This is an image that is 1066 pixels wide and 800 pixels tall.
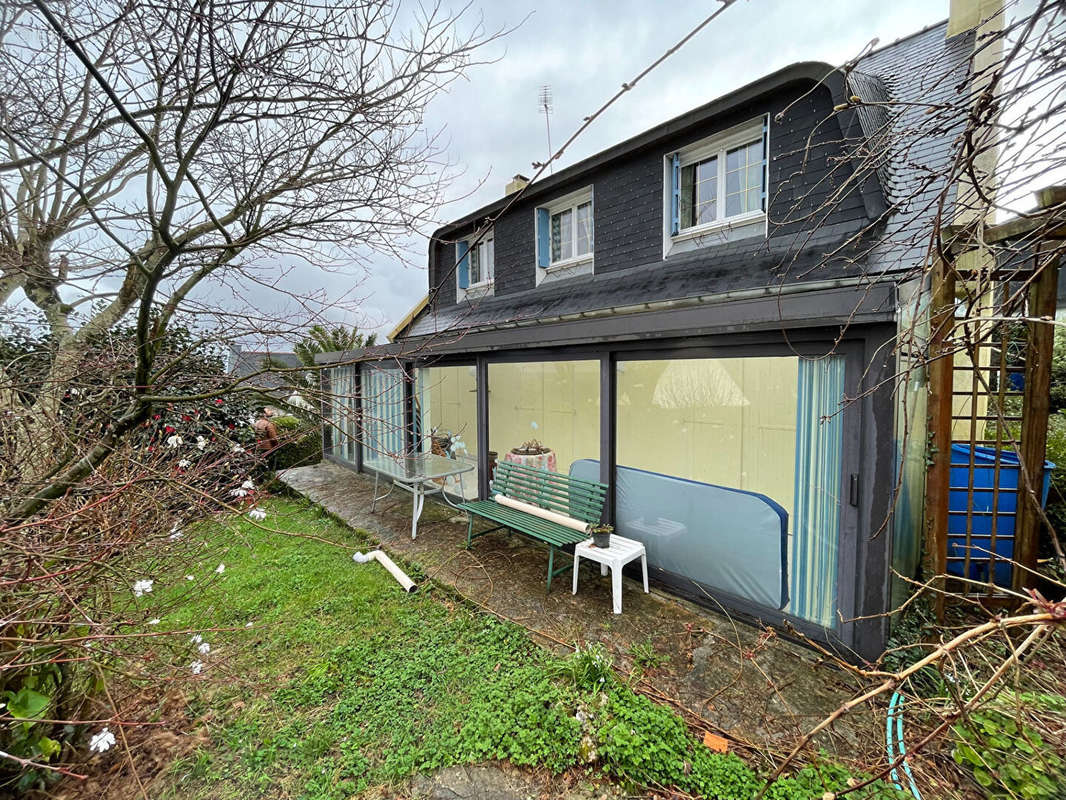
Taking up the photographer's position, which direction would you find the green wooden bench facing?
facing the viewer and to the left of the viewer

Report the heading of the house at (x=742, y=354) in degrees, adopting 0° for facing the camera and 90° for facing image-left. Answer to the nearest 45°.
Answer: approximately 45°

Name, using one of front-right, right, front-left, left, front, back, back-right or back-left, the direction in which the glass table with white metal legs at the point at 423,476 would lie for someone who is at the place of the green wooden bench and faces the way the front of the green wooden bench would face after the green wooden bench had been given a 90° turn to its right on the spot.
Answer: front

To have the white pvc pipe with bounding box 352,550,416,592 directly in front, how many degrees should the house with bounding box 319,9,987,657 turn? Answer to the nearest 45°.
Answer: approximately 45° to its right

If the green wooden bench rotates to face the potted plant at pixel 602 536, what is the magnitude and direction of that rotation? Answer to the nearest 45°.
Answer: approximately 90° to its left
